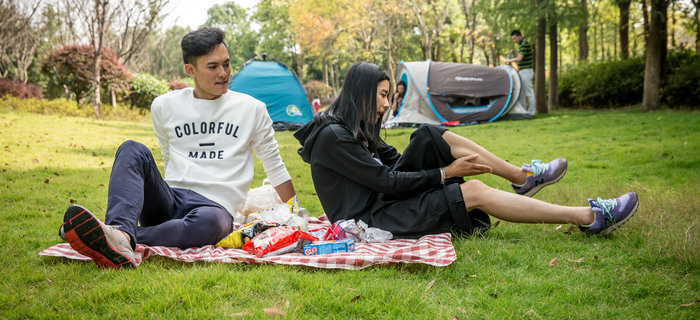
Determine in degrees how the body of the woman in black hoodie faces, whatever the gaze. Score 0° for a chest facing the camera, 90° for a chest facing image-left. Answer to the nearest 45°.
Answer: approximately 270°

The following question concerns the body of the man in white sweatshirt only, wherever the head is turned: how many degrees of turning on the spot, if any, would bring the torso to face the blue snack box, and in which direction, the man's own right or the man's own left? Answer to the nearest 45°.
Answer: approximately 45° to the man's own left

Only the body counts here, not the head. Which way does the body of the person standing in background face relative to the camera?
to the viewer's left

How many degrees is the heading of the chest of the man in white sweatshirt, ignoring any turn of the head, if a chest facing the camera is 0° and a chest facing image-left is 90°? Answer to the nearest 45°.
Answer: approximately 0°

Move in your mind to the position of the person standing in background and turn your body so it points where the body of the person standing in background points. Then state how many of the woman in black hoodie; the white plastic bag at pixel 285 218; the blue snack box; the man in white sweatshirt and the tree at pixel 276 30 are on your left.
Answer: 4

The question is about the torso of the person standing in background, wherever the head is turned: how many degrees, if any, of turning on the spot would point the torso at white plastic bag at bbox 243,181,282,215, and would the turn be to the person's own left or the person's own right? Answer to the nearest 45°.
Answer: approximately 90° to the person's own left

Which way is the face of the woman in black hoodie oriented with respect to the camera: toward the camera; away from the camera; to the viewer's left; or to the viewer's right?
to the viewer's right

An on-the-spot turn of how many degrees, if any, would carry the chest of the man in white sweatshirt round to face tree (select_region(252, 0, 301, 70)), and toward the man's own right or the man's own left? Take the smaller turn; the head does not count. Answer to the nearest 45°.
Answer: approximately 180°

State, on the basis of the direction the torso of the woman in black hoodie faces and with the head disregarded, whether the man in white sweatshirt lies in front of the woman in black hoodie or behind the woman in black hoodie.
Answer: behind

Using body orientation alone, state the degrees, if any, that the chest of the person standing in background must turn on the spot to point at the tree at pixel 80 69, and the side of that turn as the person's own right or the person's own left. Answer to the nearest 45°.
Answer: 0° — they already face it

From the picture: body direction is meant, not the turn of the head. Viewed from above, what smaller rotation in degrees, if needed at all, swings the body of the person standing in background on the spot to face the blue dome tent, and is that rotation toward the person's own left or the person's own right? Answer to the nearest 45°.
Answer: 0° — they already face it
